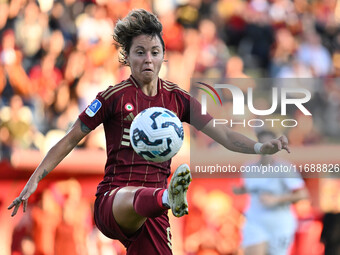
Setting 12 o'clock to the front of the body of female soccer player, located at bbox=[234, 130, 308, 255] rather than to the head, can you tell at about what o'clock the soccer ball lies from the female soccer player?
The soccer ball is roughly at 11 o'clock from the female soccer player.

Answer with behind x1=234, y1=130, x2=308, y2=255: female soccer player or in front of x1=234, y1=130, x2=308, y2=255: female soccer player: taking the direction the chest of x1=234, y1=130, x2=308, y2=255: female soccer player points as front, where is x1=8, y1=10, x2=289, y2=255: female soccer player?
in front

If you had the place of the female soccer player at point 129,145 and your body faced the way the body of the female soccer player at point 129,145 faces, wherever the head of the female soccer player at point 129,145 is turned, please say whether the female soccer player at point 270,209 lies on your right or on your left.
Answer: on your left
